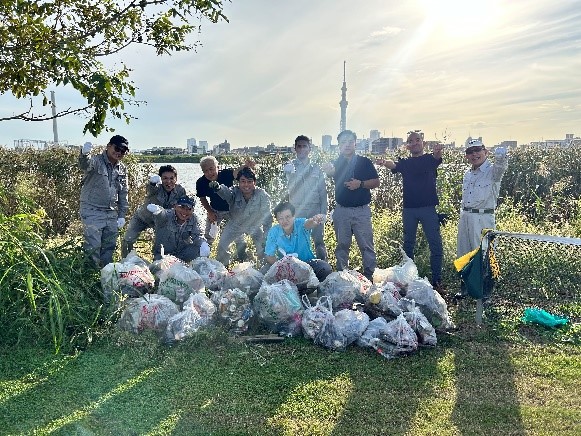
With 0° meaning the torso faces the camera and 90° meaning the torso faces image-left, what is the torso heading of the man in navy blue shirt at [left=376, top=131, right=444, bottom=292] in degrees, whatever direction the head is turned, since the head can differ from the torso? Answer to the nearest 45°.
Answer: approximately 0°

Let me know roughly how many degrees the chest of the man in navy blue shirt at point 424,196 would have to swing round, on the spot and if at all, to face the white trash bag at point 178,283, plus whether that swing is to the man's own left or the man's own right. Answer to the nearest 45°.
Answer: approximately 45° to the man's own right

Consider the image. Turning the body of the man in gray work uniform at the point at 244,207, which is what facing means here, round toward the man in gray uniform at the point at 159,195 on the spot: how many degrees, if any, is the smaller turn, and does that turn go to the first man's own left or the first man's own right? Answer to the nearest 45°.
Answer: approximately 90° to the first man's own right

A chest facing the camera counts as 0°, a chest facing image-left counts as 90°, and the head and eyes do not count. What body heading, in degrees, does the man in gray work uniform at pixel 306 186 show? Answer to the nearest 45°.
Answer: approximately 0°

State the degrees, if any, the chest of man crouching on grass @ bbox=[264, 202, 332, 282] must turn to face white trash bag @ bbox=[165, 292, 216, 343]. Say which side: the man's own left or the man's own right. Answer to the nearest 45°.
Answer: approximately 45° to the man's own right

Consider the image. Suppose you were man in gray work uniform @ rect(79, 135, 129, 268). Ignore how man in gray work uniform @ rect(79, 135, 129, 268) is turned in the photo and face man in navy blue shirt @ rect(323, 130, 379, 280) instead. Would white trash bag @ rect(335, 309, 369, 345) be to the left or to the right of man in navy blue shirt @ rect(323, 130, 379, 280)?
right
